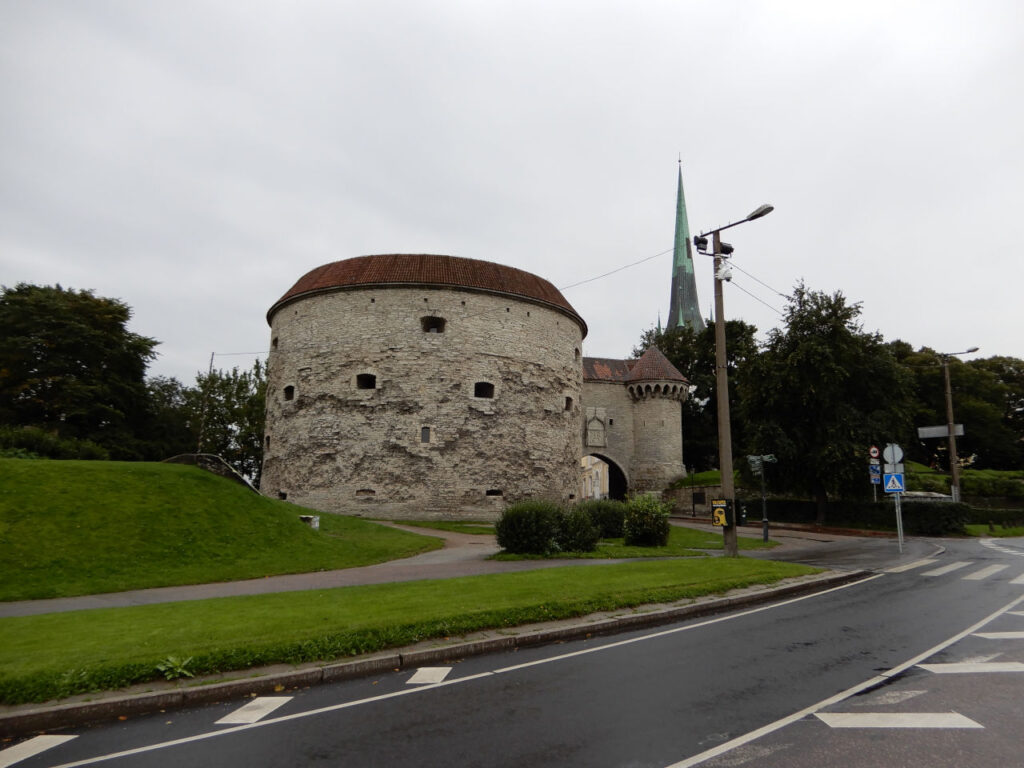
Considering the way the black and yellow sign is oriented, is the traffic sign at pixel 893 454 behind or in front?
behind

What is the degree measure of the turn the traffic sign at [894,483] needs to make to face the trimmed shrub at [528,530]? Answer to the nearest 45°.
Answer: approximately 45° to its right

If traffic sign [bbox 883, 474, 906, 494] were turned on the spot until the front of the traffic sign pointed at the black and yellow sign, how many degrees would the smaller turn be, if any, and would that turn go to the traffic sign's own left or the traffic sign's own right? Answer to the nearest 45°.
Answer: approximately 45° to the traffic sign's own right

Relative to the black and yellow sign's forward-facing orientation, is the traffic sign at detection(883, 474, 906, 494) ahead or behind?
behind

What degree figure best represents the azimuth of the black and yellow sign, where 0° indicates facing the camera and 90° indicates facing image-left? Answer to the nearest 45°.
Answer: approximately 0°

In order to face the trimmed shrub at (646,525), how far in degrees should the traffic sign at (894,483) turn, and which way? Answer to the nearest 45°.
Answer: approximately 45° to its right

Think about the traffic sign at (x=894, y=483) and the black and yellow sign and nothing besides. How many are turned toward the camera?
2

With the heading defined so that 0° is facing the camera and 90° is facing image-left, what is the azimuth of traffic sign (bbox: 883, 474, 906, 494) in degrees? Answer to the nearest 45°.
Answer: approximately 0°

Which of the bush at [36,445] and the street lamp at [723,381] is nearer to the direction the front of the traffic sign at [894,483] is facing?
the street lamp

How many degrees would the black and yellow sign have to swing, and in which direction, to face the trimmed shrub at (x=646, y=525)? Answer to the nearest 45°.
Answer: approximately 135° to its right

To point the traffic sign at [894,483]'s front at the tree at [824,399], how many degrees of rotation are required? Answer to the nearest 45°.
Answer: approximately 180°
